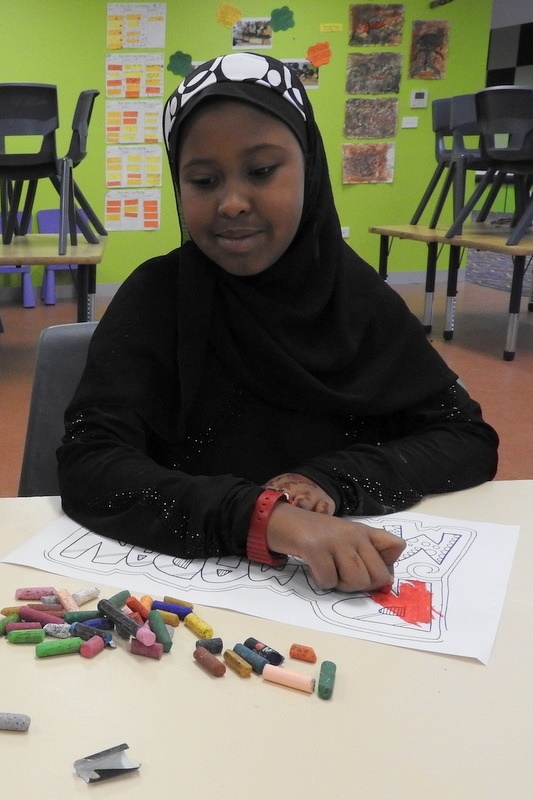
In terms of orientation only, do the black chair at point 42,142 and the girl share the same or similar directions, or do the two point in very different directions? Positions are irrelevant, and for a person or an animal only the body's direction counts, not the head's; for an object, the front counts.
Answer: very different directions

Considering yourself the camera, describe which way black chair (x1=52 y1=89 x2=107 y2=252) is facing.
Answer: facing to the left of the viewer

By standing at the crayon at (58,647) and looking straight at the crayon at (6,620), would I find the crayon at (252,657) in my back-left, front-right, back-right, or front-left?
back-right

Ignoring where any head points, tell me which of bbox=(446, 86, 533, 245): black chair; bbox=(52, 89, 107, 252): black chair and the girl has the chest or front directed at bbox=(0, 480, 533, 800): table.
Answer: the girl
